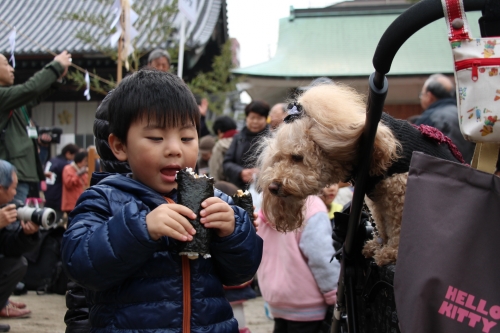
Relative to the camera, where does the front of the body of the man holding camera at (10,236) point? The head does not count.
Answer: to the viewer's right

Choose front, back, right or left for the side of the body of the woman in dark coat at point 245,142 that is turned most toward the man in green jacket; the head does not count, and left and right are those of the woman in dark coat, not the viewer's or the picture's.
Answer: right

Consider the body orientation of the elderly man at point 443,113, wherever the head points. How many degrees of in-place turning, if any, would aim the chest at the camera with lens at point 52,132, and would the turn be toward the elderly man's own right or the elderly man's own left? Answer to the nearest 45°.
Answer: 0° — they already face it

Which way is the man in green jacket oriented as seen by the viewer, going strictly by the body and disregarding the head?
to the viewer's right

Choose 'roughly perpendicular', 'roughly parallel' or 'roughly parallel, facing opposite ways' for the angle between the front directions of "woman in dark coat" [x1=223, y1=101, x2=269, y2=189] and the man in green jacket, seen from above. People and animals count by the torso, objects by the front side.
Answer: roughly perpendicular

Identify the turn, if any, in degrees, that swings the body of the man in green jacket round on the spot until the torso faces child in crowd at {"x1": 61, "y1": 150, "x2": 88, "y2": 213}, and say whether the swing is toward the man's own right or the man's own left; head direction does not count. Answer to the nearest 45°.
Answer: approximately 90° to the man's own left

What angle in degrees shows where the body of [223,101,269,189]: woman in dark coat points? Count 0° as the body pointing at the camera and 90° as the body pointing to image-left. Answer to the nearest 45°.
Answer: approximately 315°

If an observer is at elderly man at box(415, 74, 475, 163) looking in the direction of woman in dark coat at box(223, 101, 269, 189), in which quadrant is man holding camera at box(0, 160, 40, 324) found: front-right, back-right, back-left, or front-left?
front-left

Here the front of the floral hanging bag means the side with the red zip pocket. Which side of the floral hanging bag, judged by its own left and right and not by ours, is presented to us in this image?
front

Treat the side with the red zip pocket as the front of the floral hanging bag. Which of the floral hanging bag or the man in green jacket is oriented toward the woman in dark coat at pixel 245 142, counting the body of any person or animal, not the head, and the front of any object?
the man in green jacket
